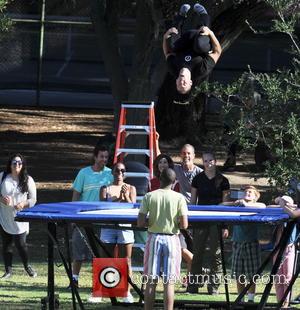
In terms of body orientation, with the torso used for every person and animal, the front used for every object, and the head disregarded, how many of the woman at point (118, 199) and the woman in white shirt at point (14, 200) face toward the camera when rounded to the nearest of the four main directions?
2

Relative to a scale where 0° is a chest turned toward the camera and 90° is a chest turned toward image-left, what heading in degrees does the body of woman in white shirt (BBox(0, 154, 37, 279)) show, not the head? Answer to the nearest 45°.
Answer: approximately 0°

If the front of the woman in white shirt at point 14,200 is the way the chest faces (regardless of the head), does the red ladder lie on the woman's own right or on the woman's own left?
on the woman's own left

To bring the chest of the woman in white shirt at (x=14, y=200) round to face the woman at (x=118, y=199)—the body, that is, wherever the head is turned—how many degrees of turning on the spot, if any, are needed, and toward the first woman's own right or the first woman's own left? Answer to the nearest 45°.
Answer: approximately 45° to the first woman's own left

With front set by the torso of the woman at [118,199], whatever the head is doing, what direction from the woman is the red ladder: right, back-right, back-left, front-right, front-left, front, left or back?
back

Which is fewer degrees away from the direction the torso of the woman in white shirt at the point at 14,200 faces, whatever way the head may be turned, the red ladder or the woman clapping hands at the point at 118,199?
the woman clapping hands
